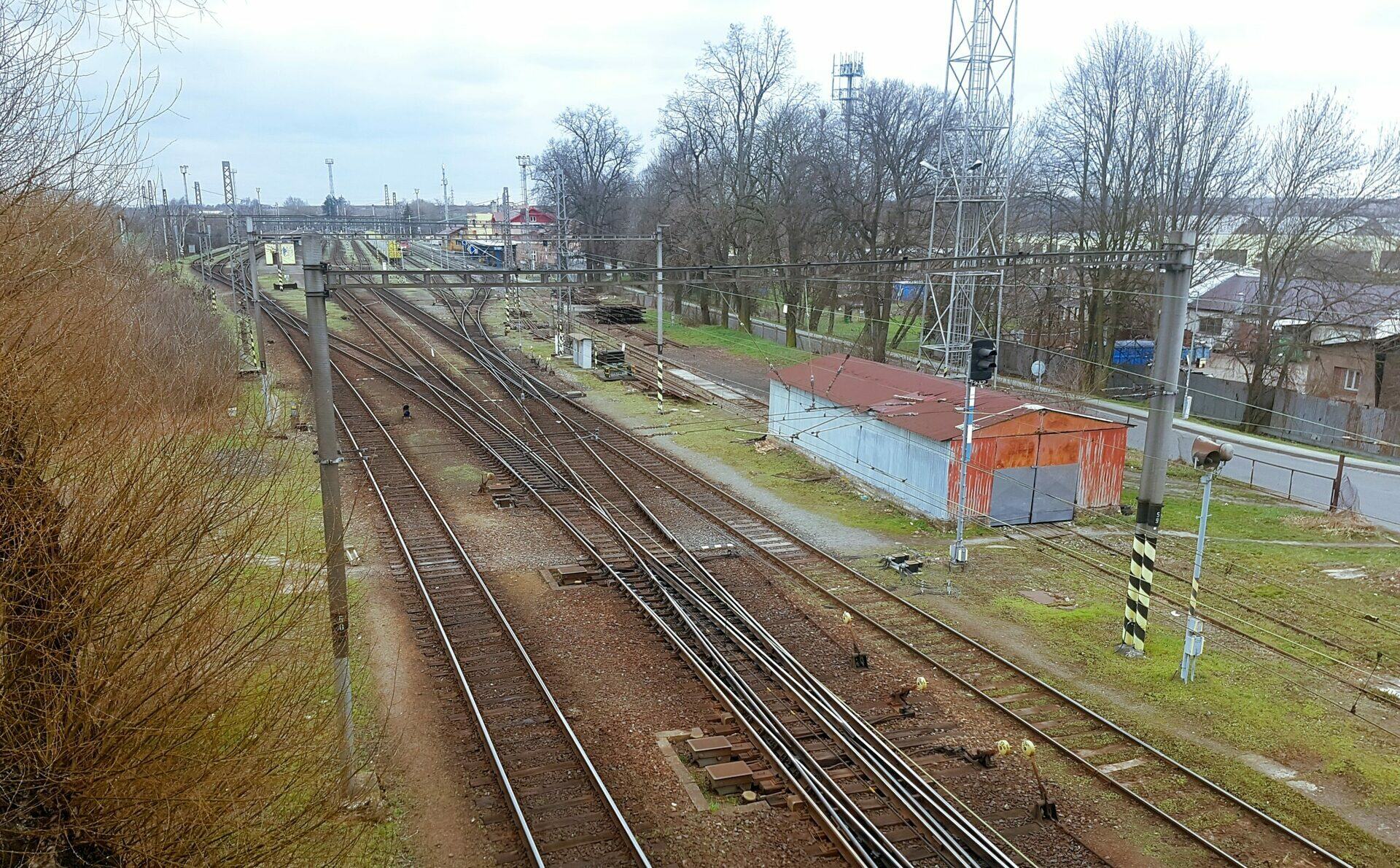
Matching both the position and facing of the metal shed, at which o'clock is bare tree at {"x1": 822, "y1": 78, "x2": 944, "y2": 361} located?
The bare tree is roughly at 7 o'clock from the metal shed.

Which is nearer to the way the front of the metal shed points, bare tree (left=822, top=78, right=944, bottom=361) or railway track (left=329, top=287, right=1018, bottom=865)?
the railway track

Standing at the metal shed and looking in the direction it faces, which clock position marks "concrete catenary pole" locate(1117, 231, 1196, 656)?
The concrete catenary pole is roughly at 1 o'clock from the metal shed.

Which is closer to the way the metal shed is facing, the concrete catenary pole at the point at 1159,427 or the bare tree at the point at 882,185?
the concrete catenary pole

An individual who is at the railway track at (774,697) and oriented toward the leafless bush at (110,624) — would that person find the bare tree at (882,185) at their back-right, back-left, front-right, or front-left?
back-right

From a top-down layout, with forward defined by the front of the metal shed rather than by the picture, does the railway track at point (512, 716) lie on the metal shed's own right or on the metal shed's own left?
on the metal shed's own right

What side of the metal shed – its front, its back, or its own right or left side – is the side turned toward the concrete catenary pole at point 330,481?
right

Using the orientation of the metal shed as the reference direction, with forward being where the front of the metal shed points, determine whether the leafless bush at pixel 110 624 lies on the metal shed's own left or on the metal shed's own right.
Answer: on the metal shed's own right

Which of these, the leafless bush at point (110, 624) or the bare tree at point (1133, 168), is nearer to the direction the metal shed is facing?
the leafless bush

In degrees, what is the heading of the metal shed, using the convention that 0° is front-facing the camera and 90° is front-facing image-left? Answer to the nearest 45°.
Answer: approximately 315°

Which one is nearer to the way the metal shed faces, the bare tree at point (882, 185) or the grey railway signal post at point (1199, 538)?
the grey railway signal post
